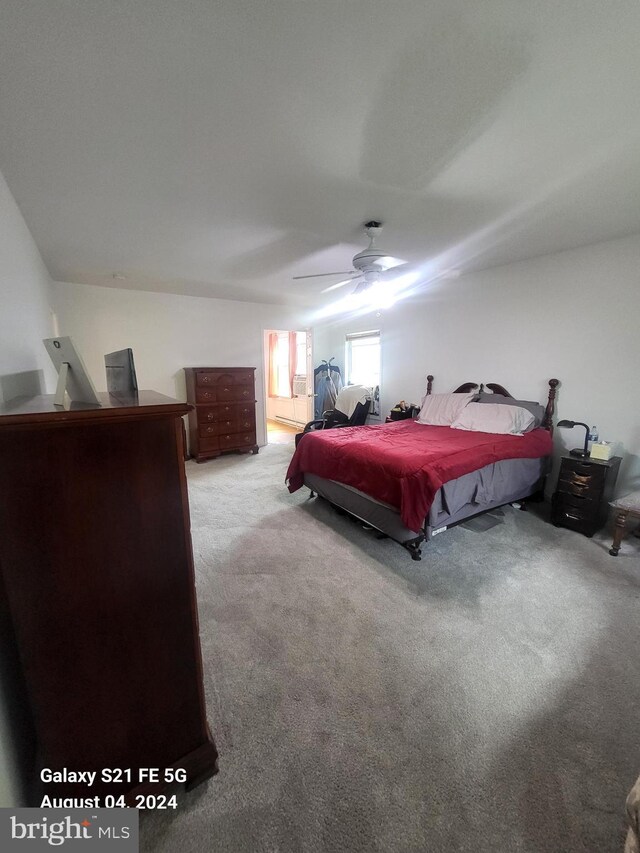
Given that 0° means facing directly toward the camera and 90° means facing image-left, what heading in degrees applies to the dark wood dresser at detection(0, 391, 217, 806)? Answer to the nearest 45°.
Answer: approximately 270°

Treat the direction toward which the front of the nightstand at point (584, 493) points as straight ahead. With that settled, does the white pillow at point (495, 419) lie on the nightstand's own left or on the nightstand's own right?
on the nightstand's own right

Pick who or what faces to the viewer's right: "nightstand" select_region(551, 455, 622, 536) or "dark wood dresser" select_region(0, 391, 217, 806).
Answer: the dark wood dresser

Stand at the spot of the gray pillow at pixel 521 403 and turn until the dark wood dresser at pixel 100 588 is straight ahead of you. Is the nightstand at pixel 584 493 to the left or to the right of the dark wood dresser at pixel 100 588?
left

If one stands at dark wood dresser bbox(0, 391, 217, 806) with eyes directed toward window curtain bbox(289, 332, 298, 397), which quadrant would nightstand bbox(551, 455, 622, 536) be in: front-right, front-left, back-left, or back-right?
front-right

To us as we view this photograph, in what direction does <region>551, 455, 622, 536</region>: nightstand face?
facing the viewer and to the left of the viewer

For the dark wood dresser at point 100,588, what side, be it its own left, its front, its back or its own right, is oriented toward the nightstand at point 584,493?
front

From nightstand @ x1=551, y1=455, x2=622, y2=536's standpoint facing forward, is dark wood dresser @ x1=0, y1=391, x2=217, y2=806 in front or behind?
in front

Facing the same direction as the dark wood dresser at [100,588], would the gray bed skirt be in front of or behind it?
in front

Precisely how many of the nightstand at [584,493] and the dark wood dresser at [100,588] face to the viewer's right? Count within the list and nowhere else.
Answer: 1

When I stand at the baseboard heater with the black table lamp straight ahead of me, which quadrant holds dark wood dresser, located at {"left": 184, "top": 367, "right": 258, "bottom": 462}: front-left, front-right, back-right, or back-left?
front-right

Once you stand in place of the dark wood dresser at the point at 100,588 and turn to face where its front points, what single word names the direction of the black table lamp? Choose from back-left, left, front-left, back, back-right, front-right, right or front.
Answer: front
